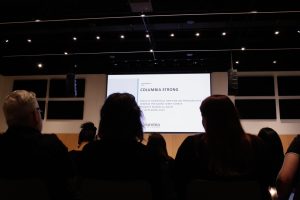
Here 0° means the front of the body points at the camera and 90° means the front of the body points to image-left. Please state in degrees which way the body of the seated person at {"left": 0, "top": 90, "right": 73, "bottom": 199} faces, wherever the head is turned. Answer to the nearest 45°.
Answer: approximately 225°

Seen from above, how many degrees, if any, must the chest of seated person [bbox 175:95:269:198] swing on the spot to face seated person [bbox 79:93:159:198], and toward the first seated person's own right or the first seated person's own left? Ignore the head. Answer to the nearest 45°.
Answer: approximately 90° to the first seated person's own left

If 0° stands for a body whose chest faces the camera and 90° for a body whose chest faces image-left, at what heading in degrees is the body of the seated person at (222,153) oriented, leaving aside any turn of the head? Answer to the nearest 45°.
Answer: approximately 180°

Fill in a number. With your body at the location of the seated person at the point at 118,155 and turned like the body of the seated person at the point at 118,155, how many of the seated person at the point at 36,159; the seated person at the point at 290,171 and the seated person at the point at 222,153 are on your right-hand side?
2

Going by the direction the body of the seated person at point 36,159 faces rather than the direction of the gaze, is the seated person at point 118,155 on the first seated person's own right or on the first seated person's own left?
on the first seated person's own right

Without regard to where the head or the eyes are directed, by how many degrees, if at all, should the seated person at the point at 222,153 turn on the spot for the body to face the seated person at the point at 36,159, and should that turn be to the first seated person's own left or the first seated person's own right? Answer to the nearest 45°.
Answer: approximately 90° to the first seated person's own left

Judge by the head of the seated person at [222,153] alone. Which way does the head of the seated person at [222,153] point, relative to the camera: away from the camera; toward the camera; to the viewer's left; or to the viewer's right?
away from the camera

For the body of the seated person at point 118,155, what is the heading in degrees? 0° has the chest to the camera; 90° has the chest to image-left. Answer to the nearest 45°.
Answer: approximately 180°

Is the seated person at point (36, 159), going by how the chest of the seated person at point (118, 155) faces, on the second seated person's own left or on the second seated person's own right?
on the second seated person's own left
